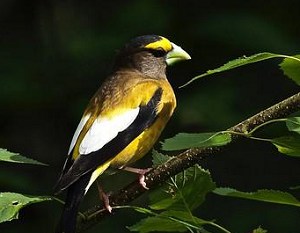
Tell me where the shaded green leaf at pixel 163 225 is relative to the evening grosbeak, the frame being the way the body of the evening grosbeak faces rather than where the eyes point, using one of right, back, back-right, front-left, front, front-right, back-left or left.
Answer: right

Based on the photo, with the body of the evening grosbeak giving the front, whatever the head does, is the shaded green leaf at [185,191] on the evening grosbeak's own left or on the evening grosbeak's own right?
on the evening grosbeak's own right

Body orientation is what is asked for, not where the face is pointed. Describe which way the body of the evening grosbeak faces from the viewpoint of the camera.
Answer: to the viewer's right
